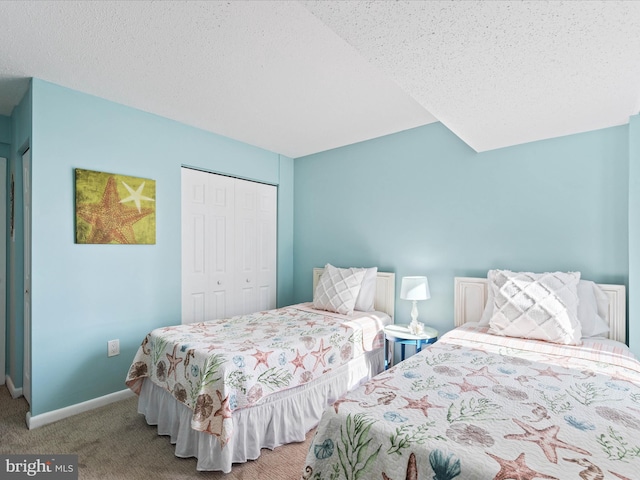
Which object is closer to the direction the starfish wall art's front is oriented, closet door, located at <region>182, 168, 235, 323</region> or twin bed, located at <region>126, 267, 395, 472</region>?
the twin bed

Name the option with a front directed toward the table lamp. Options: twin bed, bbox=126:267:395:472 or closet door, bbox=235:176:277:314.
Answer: the closet door

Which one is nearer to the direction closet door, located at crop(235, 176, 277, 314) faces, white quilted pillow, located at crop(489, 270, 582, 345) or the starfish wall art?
the white quilted pillow

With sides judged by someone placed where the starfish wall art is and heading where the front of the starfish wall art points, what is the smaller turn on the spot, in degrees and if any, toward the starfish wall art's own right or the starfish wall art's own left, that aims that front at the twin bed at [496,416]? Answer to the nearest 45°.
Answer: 0° — it already faces it

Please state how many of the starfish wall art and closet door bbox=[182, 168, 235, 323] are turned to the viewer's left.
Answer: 0

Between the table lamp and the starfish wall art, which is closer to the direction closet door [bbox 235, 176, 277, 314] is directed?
the table lamp

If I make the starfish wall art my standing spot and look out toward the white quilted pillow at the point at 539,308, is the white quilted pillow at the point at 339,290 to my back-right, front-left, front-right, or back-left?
front-left

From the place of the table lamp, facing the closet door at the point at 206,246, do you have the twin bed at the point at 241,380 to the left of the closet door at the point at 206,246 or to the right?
left

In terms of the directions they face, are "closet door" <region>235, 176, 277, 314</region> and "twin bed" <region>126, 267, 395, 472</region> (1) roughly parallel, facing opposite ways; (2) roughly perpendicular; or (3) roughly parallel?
roughly perpendicular

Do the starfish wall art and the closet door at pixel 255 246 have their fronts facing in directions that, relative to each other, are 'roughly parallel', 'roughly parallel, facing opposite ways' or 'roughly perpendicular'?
roughly parallel

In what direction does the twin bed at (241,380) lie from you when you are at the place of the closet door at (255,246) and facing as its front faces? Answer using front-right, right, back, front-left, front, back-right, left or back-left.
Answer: front-right

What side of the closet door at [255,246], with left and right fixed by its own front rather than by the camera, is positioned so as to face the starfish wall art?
right

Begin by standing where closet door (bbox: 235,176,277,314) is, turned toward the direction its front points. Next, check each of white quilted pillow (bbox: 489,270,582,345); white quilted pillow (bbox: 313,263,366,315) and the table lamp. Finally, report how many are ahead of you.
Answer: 3

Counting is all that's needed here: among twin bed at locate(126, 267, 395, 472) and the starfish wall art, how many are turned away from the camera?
0

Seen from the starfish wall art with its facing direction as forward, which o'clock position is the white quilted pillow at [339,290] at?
The white quilted pillow is roughly at 11 o'clock from the starfish wall art.

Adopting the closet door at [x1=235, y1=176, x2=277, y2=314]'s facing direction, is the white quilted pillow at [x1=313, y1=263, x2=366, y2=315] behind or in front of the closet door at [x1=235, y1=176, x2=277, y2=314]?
in front

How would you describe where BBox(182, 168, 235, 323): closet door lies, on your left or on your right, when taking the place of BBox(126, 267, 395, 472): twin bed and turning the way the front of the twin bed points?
on your right

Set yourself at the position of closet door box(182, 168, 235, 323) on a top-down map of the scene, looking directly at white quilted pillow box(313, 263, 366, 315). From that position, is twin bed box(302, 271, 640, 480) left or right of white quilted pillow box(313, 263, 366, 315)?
right

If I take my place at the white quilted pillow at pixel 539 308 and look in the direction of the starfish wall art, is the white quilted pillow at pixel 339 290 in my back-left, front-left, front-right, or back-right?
front-right

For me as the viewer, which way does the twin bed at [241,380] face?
facing the viewer and to the left of the viewer

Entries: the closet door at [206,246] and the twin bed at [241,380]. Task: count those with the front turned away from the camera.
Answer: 0
